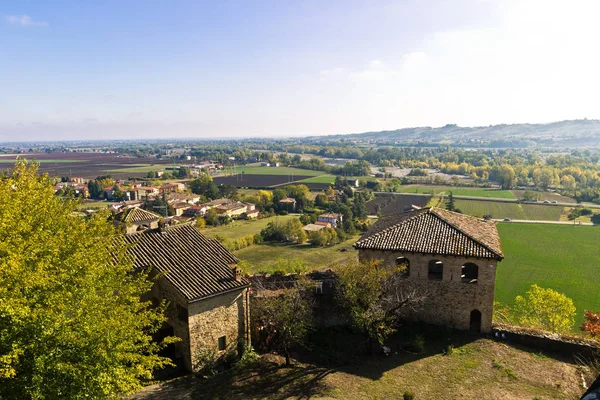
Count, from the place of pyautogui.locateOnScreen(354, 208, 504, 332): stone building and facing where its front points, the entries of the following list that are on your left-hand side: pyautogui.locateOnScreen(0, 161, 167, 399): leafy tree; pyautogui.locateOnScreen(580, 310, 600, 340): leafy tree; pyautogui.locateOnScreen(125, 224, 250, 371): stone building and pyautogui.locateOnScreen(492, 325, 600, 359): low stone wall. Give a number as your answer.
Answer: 2

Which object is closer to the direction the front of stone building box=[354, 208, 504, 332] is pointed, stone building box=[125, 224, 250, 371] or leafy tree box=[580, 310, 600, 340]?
the stone building

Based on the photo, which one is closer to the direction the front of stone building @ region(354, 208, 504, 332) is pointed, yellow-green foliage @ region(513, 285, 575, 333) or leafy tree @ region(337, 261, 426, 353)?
the leafy tree

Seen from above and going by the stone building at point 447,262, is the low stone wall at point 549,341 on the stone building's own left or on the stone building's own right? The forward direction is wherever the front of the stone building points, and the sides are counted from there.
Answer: on the stone building's own left

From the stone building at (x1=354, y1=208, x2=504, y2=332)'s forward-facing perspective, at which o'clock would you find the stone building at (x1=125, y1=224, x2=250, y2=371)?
the stone building at (x1=125, y1=224, x2=250, y2=371) is roughly at 2 o'clock from the stone building at (x1=354, y1=208, x2=504, y2=332).

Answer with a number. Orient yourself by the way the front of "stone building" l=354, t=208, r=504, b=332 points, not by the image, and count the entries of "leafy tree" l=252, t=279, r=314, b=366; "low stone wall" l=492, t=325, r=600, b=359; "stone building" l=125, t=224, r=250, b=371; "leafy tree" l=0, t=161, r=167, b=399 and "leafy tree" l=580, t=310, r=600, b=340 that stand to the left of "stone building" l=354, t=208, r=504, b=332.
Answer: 2

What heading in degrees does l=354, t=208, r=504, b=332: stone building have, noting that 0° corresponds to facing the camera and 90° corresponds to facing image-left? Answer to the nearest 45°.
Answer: approximately 0°

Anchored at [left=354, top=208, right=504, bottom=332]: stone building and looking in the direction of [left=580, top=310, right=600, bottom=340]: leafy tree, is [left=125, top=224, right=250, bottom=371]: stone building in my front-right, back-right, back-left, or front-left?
back-right

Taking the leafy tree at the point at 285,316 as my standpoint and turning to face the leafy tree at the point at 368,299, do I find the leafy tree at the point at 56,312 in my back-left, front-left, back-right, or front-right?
back-right

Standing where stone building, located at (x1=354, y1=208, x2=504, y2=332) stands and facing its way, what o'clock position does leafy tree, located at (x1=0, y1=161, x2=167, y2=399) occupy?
The leafy tree is roughly at 1 o'clock from the stone building.

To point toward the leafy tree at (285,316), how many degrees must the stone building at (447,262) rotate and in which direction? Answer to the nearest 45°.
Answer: approximately 45° to its right

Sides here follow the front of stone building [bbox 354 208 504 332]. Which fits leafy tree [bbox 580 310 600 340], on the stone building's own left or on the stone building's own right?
on the stone building's own left
